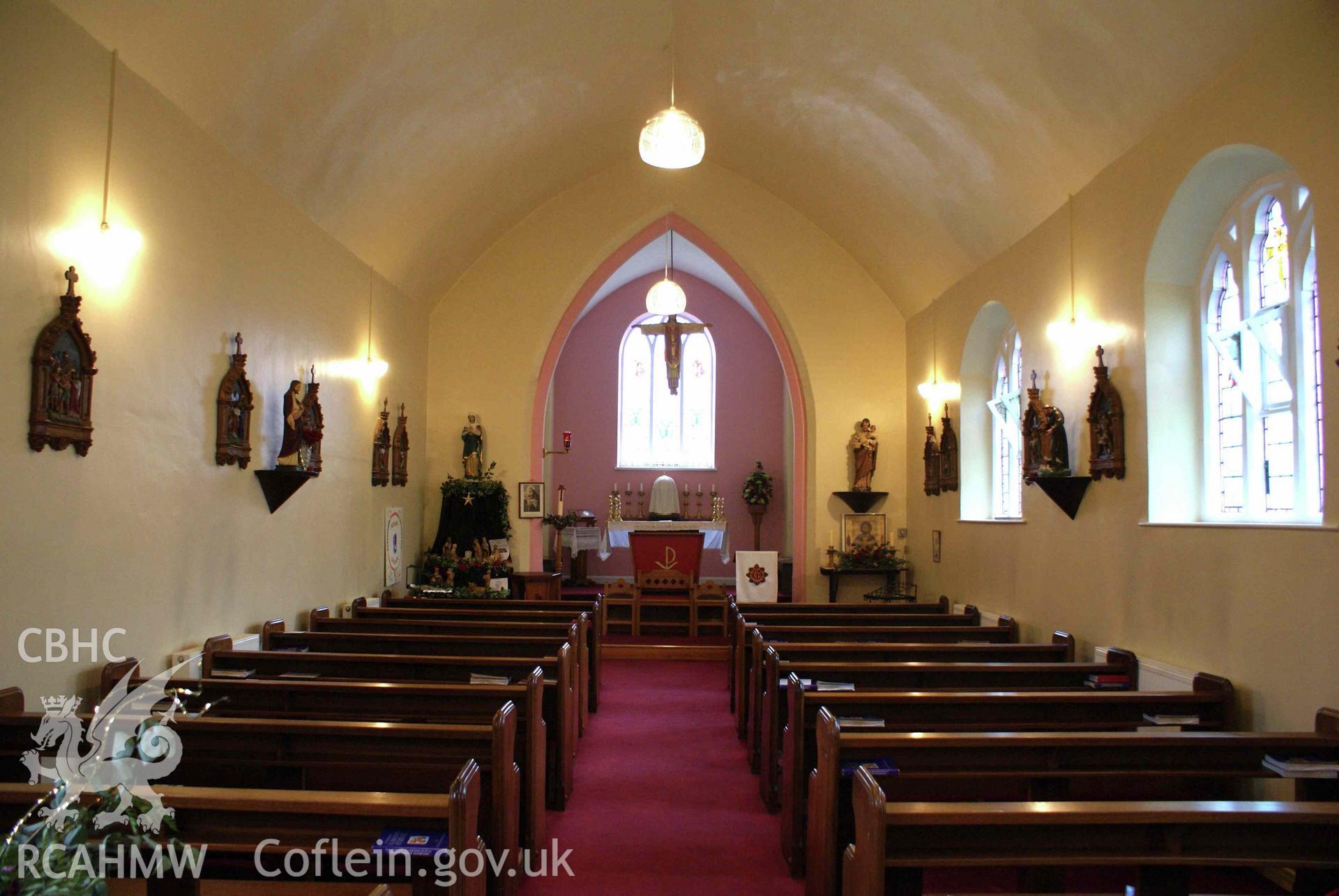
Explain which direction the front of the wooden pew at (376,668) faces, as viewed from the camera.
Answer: facing away from the viewer

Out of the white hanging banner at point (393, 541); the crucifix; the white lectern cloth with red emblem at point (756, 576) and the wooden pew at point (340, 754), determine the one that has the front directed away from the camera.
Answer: the wooden pew

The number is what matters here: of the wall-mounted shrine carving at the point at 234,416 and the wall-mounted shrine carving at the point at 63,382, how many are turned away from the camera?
0

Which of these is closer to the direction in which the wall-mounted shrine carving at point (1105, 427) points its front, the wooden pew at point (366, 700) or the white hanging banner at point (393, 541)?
the wooden pew

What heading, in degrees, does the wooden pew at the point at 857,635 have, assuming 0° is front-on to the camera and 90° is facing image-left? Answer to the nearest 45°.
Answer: approximately 180°

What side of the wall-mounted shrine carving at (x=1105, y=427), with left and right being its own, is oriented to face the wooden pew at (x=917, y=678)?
front

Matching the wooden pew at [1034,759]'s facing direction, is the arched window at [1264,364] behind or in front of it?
in front

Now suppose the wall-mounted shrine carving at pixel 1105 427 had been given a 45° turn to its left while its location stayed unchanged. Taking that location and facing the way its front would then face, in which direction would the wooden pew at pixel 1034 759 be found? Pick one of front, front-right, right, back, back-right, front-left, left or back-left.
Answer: front

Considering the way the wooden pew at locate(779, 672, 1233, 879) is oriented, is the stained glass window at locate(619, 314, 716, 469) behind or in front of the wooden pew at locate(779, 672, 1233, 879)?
in front

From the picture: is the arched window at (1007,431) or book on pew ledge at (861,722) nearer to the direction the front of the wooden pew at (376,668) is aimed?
the arched window

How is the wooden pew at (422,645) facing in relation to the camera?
away from the camera
